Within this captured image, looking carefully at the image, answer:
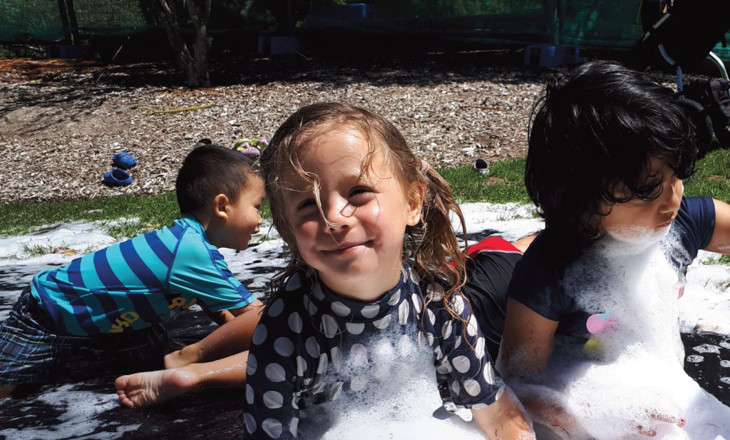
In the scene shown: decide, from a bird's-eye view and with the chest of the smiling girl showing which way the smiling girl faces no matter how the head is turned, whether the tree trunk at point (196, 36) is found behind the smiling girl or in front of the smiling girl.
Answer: behind

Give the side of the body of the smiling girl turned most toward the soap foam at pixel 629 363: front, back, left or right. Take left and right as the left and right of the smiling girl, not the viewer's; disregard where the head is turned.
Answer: left

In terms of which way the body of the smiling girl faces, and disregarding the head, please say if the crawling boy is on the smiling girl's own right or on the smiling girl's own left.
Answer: on the smiling girl's own right

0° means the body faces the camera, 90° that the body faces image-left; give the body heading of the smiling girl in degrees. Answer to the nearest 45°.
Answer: approximately 0°
